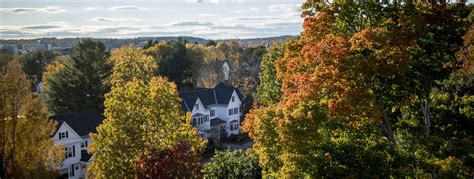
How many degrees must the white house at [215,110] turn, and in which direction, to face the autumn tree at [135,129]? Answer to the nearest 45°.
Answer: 0° — it already faces it

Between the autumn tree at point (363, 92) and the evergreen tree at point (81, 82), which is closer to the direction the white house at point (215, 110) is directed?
the autumn tree

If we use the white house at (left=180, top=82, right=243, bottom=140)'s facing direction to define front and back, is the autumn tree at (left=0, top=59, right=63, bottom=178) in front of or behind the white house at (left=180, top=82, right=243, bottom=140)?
in front

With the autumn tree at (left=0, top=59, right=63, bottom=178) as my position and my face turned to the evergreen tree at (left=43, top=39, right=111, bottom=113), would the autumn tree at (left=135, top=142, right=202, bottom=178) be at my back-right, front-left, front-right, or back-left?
back-right

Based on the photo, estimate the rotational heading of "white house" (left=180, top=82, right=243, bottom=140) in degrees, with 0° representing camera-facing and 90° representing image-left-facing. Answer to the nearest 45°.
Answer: approximately 0°

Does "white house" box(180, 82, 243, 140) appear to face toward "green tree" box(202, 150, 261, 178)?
yes

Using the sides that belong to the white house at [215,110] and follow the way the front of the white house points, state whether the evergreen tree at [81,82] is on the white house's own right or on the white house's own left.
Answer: on the white house's own right

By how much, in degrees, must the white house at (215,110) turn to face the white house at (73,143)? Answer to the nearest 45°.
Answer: approximately 45° to its right

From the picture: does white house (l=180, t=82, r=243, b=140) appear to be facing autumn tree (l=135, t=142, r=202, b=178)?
yes

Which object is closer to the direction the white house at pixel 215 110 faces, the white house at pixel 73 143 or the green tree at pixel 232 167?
the green tree
